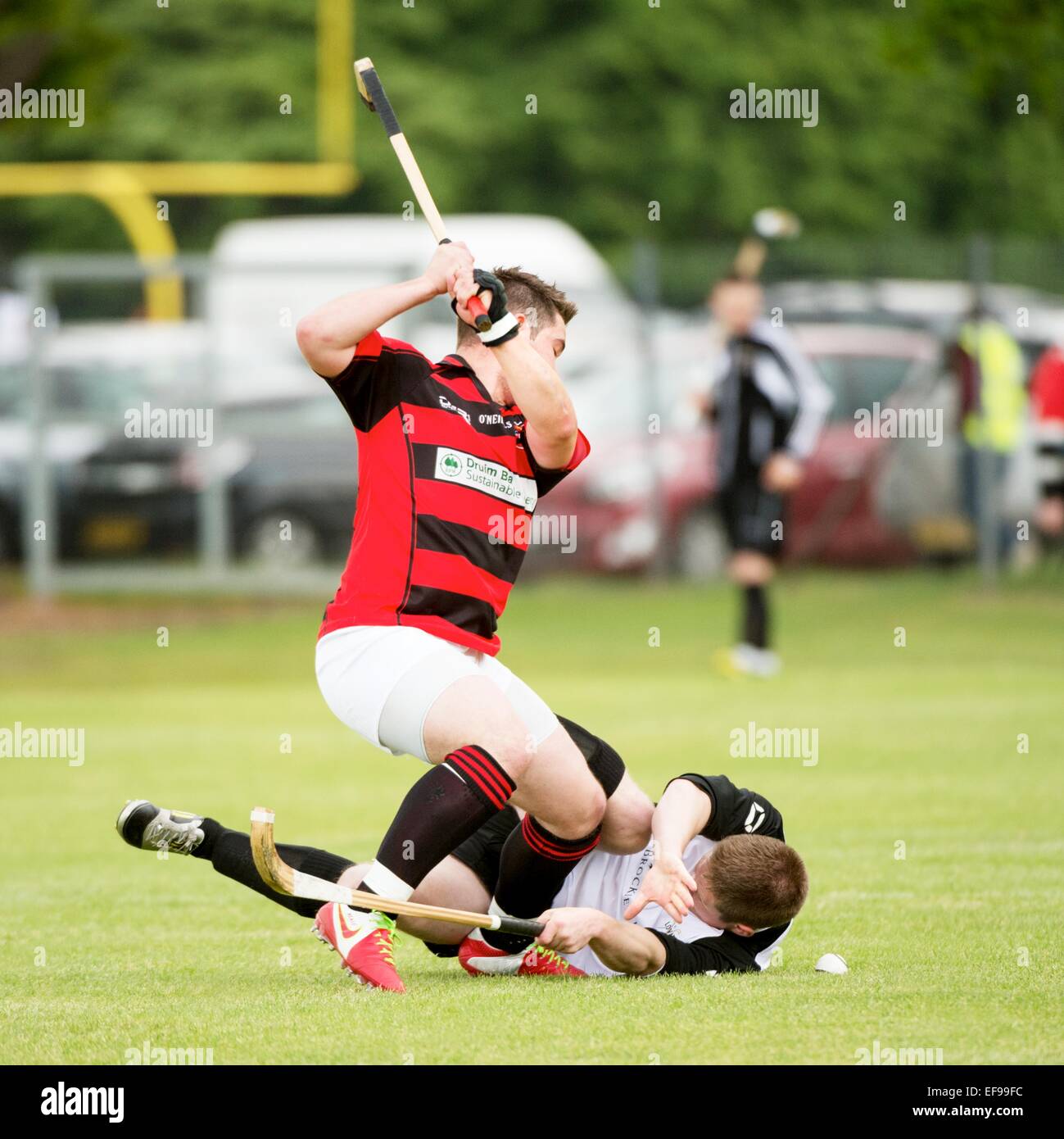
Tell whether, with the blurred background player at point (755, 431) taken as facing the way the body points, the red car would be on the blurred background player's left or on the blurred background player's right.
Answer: on the blurred background player's right

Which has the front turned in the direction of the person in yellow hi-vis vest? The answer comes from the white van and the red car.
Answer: the white van

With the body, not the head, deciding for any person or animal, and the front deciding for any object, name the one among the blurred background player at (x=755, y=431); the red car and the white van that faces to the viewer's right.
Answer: the white van

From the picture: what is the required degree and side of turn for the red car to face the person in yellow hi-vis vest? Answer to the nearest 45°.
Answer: approximately 135° to its left

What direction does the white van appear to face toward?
to the viewer's right

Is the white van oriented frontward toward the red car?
yes

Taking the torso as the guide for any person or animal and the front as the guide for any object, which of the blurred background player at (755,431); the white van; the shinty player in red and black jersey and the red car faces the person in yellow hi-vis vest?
the white van

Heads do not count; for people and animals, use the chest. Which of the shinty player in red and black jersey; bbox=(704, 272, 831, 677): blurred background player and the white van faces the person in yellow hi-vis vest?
the white van

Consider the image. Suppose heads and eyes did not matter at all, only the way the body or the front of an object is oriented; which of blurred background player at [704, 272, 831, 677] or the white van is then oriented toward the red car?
the white van

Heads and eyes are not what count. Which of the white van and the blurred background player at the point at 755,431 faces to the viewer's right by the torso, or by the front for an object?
the white van

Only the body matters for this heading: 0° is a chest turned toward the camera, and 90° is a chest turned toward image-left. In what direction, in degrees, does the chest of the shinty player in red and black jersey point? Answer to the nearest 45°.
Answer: approximately 315°
